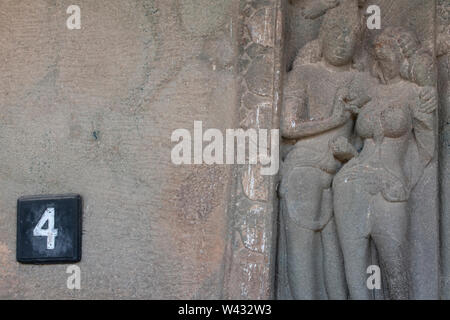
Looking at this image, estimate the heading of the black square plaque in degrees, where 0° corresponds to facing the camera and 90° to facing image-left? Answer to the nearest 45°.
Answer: approximately 0°

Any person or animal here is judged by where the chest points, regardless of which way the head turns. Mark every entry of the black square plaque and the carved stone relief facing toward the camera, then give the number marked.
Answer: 2

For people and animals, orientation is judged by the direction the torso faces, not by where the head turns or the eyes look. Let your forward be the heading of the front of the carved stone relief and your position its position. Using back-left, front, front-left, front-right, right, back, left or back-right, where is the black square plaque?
right

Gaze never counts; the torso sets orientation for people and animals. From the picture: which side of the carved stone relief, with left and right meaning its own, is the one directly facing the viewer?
front

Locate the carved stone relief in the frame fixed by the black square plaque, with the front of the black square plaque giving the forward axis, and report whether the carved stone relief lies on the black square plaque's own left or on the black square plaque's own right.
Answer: on the black square plaque's own left
